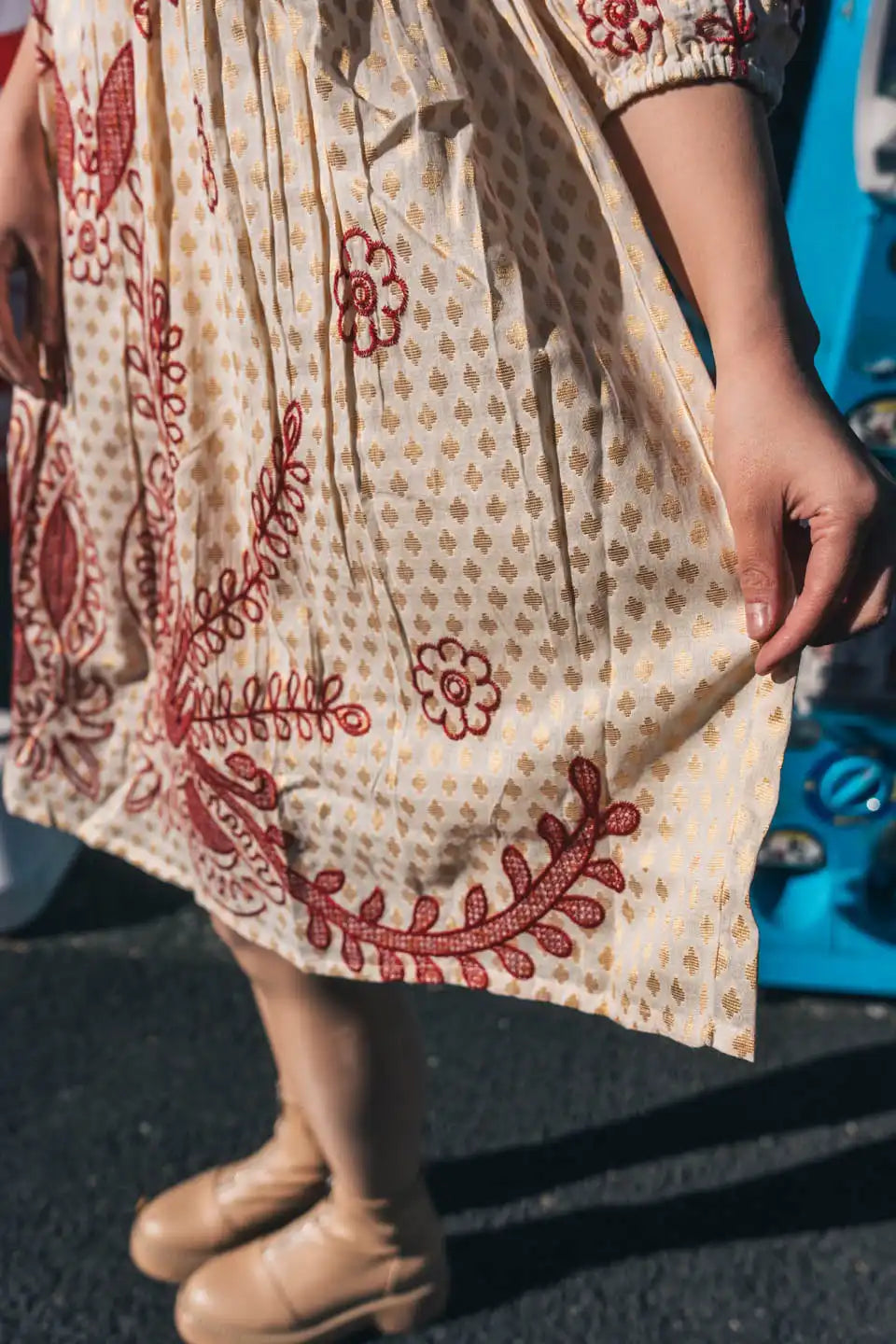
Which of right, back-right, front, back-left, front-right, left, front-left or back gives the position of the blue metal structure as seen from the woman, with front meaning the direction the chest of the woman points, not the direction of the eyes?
back

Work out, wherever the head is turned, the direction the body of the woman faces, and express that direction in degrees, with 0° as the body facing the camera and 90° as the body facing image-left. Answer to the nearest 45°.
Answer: approximately 45°
